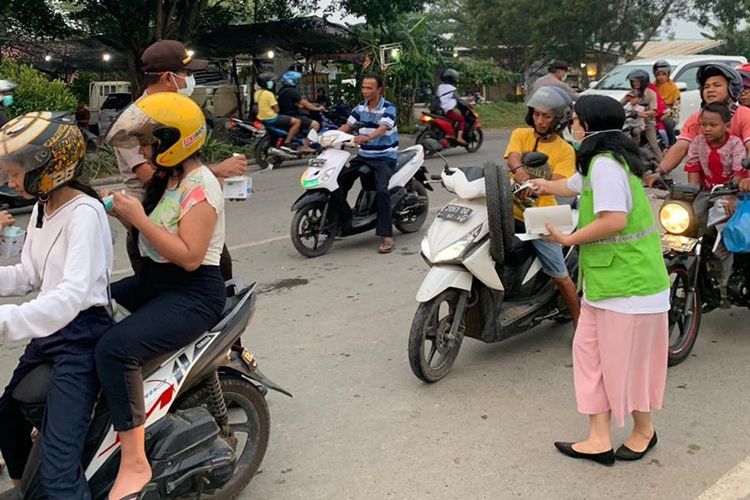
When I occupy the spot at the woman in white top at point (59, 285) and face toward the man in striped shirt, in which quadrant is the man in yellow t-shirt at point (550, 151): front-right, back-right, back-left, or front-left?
front-right

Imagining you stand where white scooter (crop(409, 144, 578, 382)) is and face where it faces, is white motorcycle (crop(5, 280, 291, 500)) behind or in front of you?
in front

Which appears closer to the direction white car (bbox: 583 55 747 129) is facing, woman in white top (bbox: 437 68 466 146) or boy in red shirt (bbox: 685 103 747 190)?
the woman in white top

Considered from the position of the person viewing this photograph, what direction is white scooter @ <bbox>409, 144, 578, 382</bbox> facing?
facing the viewer and to the left of the viewer

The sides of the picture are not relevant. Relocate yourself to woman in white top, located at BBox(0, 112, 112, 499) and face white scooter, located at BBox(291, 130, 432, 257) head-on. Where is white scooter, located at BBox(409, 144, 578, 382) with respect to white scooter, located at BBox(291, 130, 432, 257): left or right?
right

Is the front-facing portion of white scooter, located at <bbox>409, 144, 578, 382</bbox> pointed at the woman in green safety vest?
no

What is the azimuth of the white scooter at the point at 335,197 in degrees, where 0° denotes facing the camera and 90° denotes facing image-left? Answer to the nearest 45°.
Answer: approximately 45°

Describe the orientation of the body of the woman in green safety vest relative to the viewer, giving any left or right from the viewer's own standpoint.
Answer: facing to the left of the viewer

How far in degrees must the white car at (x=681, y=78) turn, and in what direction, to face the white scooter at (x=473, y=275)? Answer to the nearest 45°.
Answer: approximately 45° to its left

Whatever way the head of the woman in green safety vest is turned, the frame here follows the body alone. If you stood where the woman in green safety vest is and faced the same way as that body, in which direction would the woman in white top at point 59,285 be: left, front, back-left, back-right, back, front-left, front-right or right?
front-left

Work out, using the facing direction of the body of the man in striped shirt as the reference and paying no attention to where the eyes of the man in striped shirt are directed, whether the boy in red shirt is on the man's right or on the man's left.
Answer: on the man's left

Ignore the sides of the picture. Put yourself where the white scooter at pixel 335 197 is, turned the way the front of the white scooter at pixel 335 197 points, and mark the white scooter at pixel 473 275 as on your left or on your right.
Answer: on your left

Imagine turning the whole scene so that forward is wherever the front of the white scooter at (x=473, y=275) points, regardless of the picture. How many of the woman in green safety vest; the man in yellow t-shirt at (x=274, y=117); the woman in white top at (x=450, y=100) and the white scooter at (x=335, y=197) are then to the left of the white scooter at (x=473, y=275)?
1

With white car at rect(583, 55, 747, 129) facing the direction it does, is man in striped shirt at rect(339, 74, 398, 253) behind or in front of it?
in front

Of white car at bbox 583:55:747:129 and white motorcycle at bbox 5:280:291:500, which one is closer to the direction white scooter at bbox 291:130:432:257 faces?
the white motorcycle
